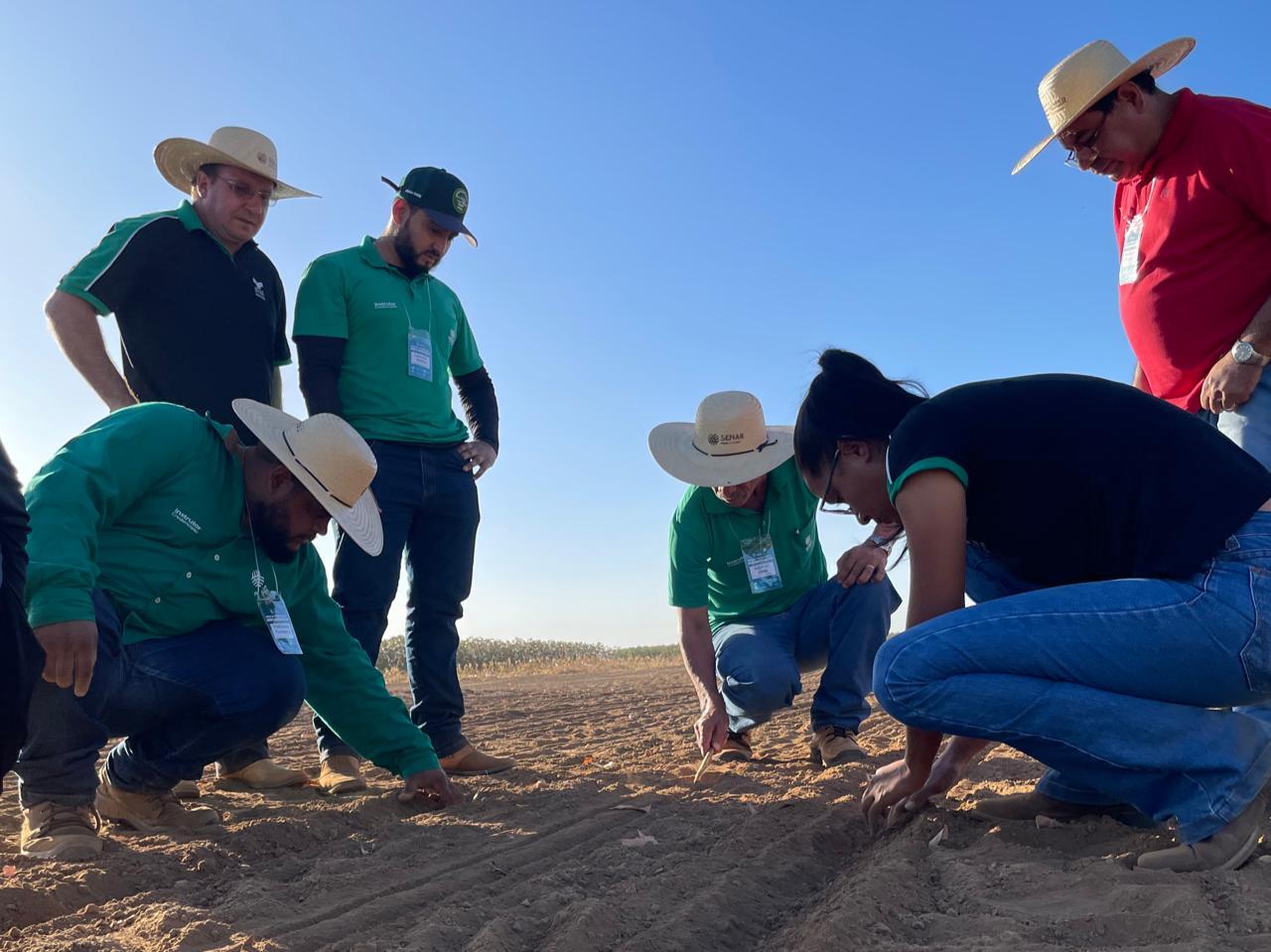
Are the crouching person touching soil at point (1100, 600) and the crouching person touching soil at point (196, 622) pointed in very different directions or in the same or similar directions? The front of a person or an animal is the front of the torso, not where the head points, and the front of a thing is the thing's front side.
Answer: very different directions

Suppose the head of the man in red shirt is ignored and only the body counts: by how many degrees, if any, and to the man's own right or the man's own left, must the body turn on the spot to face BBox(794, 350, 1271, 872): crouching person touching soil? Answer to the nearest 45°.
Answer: approximately 45° to the man's own left

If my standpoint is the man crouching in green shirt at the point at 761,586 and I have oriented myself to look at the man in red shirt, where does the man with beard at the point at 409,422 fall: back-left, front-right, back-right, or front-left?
back-right

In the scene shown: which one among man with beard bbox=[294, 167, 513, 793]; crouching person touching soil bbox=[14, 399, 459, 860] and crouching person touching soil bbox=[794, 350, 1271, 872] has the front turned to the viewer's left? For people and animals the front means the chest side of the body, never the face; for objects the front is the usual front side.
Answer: crouching person touching soil bbox=[794, 350, 1271, 872]

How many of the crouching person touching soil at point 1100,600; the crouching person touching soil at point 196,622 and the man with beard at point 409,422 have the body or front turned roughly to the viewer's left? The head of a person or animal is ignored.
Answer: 1

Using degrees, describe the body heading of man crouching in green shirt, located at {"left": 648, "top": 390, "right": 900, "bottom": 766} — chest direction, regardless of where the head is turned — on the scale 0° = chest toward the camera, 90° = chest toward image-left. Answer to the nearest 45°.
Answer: approximately 0°

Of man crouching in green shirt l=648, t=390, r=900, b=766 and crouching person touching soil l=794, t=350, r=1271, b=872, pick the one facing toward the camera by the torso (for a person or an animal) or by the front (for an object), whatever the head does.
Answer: the man crouching in green shirt

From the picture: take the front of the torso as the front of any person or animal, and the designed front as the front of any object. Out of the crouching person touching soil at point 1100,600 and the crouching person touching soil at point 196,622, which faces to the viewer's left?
the crouching person touching soil at point 1100,600

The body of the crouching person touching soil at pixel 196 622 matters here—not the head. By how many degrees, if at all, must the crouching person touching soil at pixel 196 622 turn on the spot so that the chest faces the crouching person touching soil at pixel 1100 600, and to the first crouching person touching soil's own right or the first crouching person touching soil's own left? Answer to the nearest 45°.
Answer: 0° — they already face them

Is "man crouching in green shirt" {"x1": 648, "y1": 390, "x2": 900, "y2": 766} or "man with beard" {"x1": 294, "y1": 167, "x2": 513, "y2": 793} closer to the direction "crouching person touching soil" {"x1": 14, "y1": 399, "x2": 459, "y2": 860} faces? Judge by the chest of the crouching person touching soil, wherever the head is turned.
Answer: the man crouching in green shirt

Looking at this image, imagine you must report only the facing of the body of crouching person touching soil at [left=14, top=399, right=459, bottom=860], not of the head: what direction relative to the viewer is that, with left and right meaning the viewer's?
facing the viewer and to the right of the viewer

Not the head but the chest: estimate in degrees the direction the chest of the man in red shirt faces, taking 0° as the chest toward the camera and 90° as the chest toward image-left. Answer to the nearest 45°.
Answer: approximately 45°

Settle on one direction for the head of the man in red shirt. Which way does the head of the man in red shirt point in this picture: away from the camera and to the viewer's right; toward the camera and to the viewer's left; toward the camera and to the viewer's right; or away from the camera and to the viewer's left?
toward the camera and to the viewer's left

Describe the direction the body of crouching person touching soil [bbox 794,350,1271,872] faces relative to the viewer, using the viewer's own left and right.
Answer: facing to the left of the viewer

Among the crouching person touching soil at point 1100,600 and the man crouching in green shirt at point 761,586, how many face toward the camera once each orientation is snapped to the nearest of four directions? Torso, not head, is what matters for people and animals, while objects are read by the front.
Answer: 1

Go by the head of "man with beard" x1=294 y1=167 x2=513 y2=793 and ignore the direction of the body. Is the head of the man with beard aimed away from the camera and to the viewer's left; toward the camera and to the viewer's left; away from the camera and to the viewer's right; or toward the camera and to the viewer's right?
toward the camera and to the viewer's right

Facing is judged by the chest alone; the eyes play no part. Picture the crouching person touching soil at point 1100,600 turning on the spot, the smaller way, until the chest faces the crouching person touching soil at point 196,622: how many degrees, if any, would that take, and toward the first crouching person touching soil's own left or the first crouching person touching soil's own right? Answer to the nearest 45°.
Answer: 0° — they already face them
